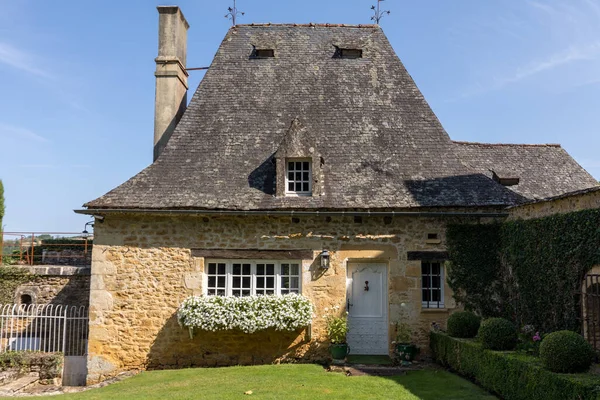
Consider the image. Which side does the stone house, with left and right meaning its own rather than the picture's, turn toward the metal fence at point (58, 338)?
right

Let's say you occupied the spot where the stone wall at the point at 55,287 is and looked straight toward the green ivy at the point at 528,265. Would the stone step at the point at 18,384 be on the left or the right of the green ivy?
right

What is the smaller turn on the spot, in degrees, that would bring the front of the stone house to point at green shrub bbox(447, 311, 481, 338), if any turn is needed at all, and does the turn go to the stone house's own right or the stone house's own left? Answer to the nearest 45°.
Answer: approximately 90° to the stone house's own left

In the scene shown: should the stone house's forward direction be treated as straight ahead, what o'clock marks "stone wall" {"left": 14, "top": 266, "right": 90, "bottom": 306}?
The stone wall is roughly at 4 o'clock from the stone house.

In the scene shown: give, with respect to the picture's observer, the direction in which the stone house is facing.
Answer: facing the viewer

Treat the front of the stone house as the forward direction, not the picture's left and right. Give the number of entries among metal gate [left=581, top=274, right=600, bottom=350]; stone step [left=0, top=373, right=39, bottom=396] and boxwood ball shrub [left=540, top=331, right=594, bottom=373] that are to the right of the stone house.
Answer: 1

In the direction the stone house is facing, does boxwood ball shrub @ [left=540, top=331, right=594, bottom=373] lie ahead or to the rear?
ahead

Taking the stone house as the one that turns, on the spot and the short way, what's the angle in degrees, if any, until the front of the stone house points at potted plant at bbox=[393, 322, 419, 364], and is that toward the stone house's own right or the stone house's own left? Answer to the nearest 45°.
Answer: approximately 90° to the stone house's own left

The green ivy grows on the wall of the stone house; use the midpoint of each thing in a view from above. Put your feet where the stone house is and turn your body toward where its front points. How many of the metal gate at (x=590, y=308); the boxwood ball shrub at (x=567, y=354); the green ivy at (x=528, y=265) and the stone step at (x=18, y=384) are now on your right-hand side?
1

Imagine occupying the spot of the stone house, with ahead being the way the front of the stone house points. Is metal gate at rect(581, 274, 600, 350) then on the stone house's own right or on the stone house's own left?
on the stone house's own left

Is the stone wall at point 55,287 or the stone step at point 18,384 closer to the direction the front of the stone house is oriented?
the stone step

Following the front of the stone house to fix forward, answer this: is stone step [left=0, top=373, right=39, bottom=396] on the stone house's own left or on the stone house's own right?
on the stone house's own right

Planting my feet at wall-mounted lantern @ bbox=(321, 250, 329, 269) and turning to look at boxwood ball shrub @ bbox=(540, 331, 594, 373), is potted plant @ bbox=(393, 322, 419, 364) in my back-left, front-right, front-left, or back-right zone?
front-left
